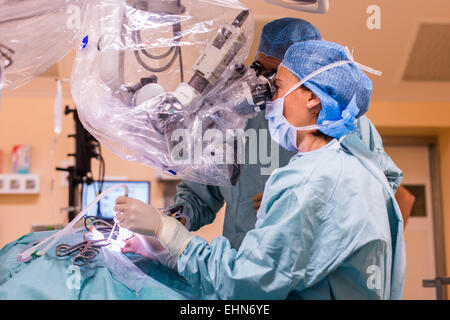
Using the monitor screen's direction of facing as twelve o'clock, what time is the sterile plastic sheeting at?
The sterile plastic sheeting is roughly at 12 o'clock from the monitor screen.

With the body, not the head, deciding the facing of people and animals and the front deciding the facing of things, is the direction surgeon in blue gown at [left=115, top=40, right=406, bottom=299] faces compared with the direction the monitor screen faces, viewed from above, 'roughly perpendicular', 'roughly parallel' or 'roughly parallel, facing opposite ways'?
roughly perpendicular

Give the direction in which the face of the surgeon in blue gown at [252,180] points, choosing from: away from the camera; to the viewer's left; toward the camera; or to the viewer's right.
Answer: to the viewer's left

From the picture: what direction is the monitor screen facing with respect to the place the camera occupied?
facing the viewer

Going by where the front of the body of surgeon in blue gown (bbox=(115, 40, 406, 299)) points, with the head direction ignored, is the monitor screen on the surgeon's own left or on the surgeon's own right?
on the surgeon's own right

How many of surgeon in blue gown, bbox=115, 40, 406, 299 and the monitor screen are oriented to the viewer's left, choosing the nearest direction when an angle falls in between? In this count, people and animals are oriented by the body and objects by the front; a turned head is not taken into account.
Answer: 1

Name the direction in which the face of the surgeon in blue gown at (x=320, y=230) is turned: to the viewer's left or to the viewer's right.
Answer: to the viewer's left

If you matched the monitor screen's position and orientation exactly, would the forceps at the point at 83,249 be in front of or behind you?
in front

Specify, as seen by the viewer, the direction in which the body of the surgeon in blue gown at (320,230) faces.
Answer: to the viewer's left

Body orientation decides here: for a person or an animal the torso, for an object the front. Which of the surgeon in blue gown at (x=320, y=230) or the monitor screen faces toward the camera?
the monitor screen
